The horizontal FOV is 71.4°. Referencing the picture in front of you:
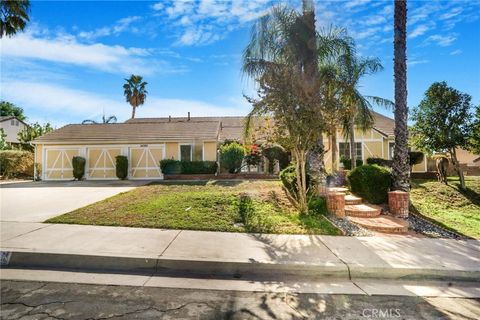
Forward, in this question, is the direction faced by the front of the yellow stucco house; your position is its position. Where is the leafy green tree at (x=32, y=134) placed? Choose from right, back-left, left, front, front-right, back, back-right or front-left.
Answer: back-right

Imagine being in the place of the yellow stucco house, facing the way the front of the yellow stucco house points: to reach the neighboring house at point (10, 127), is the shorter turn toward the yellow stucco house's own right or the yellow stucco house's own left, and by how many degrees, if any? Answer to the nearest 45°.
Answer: approximately 135° to the yellow stucco house's own right

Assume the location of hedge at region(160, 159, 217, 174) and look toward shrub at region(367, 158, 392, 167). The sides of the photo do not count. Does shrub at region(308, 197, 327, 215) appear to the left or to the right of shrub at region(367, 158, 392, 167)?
right

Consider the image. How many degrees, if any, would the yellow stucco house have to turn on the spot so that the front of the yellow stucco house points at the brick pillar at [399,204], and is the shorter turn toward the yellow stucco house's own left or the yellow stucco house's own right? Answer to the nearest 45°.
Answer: approximately 45° to the yellow stucco house's own left

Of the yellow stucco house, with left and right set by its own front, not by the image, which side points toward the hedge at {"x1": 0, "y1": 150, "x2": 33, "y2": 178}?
right

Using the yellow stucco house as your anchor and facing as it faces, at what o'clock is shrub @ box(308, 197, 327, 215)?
The shrub is roughly at 11 o'clock from the yellow stucco house.

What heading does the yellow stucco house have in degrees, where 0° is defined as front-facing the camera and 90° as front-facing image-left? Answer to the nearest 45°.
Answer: approximately 0°
